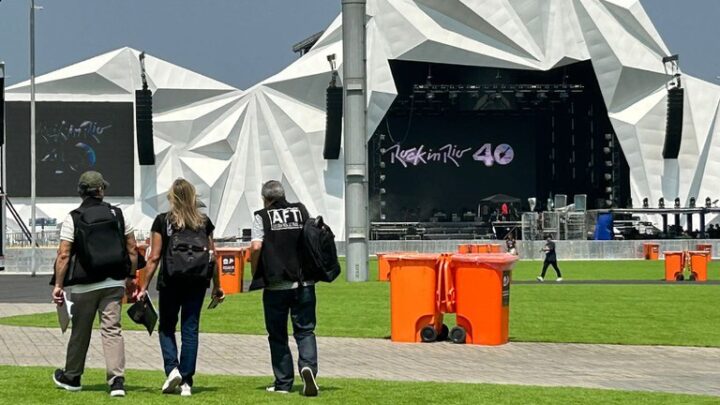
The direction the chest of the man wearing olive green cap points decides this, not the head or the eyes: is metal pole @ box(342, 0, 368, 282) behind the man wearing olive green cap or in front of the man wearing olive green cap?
in front

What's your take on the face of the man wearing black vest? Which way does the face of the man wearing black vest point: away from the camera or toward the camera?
away from the camera

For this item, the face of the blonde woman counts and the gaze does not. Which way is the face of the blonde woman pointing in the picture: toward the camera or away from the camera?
away from the camera

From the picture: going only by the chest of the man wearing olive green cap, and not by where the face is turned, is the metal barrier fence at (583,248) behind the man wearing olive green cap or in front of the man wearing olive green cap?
in front

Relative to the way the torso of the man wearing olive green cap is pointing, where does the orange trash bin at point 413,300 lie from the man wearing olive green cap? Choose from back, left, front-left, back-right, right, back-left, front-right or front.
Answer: front-right

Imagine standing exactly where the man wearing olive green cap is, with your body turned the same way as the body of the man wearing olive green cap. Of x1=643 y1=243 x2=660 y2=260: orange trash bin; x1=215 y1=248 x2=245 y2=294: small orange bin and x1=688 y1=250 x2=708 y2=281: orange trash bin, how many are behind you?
0

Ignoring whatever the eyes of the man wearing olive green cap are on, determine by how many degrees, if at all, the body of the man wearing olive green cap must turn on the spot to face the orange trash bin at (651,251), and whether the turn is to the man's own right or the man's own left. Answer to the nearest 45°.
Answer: approximately 45° to the man's own right

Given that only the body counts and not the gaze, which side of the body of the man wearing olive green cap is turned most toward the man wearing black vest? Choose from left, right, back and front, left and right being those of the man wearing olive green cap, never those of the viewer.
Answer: right

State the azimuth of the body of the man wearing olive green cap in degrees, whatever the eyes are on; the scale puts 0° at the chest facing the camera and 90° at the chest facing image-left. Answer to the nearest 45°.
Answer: approximately 180°
